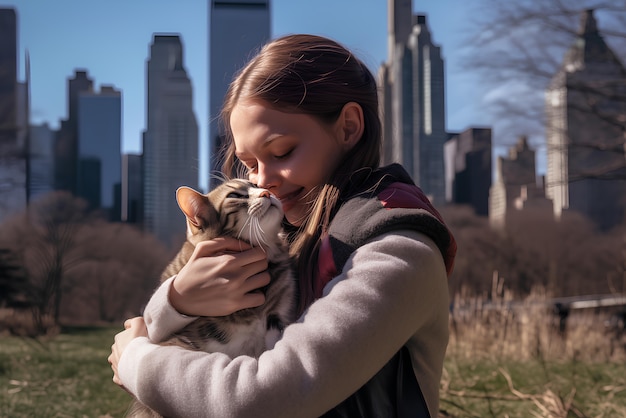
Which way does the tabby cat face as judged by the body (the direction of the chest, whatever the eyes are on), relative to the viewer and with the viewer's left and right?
facing to the right of the viewer

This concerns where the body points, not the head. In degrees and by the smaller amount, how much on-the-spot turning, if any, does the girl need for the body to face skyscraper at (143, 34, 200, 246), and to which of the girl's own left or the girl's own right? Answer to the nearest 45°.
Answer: approximately 90° to the girl's own right

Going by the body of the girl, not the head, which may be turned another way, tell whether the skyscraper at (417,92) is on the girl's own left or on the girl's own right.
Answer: on the girl's own right

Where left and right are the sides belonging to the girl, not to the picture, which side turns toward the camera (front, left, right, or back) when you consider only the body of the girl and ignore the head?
left

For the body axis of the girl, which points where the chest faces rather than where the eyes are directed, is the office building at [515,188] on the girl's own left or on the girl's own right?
on the girl's own right

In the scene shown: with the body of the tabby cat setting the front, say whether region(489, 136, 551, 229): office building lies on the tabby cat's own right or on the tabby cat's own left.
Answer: on the tabby cat's own left

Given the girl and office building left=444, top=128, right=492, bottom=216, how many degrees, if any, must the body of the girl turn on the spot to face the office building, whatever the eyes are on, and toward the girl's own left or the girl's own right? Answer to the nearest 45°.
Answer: approximately 90° to the girl's own right
